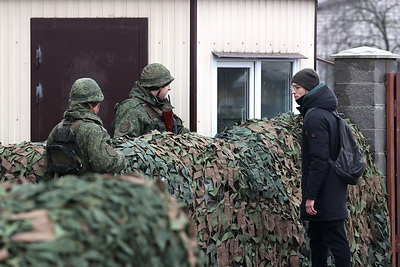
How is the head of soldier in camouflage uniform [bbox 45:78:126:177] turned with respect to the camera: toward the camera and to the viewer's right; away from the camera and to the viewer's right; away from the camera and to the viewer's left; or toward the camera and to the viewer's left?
away from the camera and to the viewer's right

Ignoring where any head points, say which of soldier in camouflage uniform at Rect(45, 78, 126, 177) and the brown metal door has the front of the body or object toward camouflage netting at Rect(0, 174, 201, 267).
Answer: the brown metal door

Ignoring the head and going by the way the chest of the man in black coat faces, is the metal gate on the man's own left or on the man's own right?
on the man's own right

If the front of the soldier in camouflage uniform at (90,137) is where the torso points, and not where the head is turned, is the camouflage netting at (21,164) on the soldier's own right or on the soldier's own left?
on the soldier's own left

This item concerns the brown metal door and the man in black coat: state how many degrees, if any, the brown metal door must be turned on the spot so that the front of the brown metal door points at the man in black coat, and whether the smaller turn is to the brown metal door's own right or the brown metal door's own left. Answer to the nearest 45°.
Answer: approximately 45° to the brown metal door's own left

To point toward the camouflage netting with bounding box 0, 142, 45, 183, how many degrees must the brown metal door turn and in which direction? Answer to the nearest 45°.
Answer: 0° — it already faces it

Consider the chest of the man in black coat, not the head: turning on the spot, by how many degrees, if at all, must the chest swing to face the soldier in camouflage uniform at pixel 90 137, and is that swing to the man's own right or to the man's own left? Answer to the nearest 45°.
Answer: approximately 45° to the man's own left

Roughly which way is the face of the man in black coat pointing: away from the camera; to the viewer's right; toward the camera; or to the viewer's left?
to the viewer's left

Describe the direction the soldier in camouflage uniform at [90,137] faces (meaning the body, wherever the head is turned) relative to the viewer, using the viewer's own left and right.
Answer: facing away from the viewer and to the right of the viewer

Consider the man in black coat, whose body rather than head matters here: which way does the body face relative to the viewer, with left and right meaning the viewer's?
facing to the left of the viewer

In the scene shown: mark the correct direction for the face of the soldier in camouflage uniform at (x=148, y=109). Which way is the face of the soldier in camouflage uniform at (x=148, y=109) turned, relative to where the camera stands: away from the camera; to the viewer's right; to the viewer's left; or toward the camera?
to the viewer's right

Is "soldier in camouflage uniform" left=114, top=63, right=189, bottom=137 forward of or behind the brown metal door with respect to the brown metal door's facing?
forward
